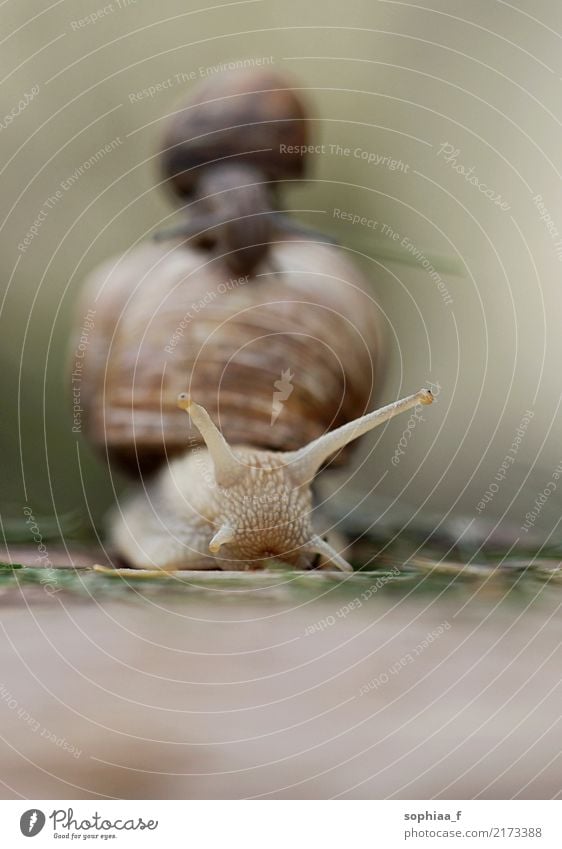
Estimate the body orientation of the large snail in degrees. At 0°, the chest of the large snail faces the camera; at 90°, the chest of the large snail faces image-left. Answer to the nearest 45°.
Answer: approximately 0°
